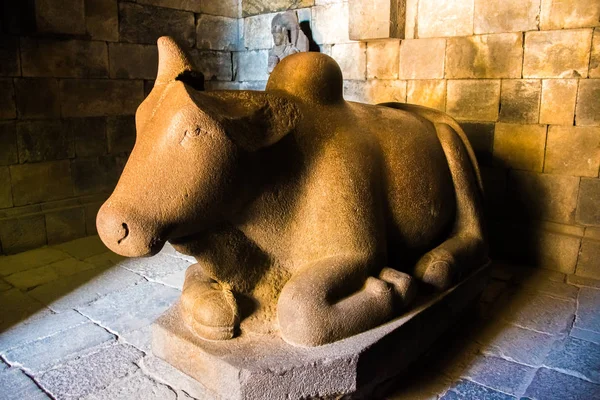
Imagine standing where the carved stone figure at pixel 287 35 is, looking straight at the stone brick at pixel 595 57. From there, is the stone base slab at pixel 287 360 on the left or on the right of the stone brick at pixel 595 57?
right

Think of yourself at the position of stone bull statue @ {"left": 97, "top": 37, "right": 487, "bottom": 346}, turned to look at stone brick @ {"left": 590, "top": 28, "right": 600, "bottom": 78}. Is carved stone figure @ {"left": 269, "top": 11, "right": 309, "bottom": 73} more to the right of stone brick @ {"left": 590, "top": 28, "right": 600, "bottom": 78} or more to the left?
left

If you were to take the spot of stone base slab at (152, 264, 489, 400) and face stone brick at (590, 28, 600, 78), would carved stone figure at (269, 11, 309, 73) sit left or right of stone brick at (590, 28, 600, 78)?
left

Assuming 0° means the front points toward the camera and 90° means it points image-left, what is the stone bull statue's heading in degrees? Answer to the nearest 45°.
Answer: approximately 45°

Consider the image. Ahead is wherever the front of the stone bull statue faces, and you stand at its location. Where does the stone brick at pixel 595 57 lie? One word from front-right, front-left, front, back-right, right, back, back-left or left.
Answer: back

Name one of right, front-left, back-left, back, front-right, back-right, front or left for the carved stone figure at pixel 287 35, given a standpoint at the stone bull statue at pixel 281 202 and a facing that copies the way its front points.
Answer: back-right

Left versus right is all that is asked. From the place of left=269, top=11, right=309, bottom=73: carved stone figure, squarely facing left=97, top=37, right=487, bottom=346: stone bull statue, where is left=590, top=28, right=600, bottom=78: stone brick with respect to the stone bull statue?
left

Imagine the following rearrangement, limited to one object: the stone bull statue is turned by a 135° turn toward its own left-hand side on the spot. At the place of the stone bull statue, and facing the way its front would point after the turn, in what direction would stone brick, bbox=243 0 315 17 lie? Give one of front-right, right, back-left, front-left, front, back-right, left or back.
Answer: left
